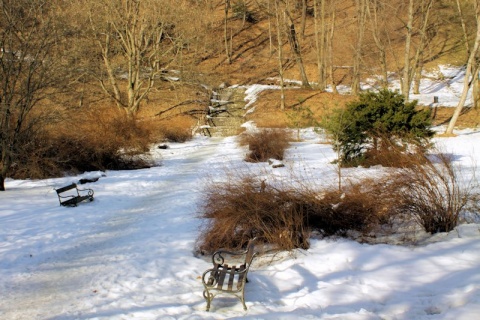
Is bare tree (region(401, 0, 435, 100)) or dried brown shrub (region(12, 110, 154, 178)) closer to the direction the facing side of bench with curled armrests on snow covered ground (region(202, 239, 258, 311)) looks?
the dried brown shrub

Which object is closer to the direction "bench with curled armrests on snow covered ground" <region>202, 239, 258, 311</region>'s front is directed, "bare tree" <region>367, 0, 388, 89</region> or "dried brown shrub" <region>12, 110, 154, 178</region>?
the dried brown shrub

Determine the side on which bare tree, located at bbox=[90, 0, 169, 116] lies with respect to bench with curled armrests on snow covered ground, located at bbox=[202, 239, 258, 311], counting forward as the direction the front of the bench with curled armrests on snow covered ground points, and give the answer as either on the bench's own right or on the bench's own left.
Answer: on the bench's own right
